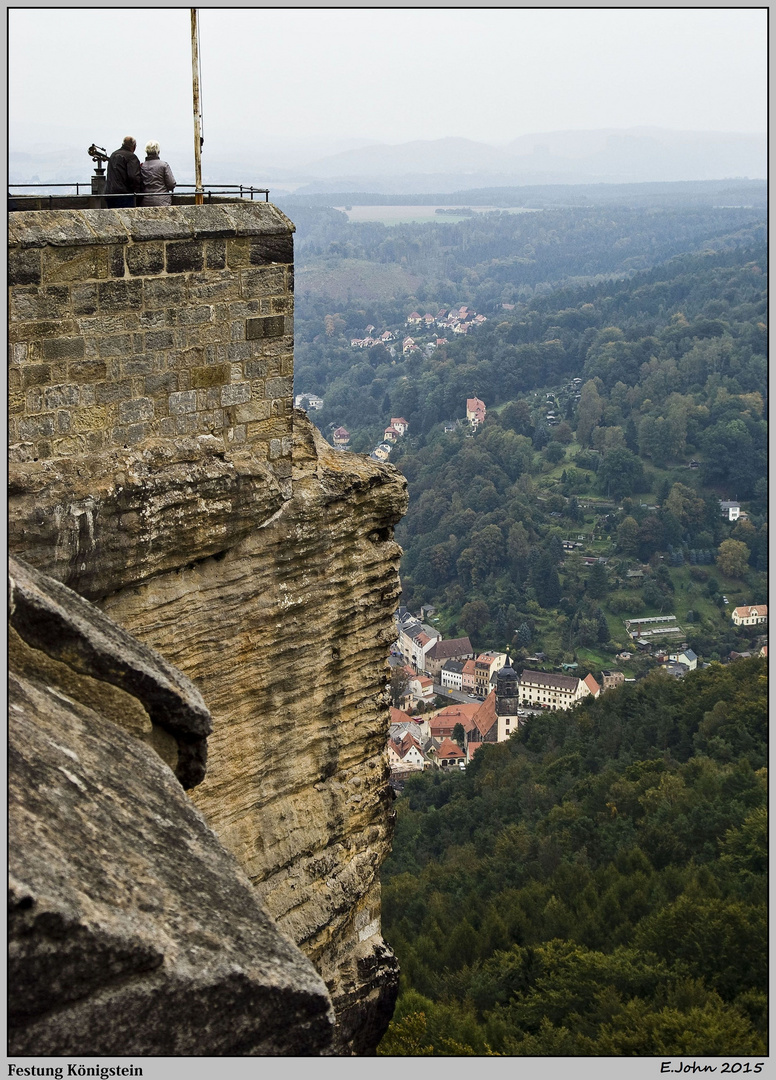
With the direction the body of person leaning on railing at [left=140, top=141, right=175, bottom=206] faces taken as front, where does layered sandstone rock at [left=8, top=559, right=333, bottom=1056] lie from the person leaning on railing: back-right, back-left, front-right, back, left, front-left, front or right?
back

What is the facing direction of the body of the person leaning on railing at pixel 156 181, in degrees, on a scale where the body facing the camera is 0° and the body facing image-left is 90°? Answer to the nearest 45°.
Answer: approximately 180°
